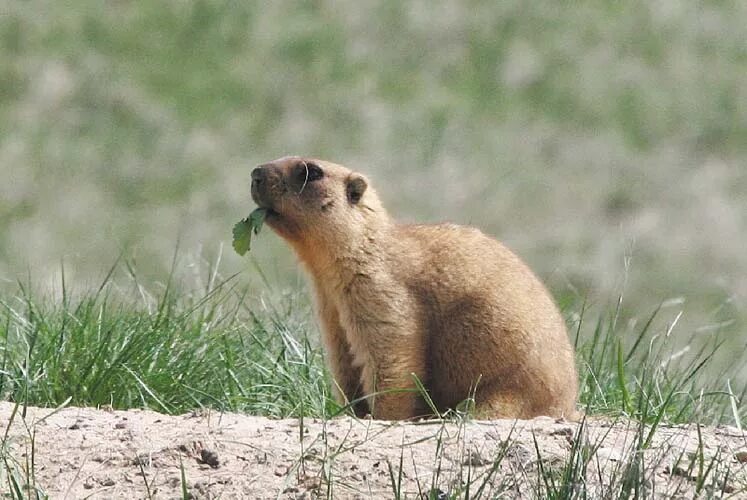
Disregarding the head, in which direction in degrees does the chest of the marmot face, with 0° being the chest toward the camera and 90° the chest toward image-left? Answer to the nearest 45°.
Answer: approximately 90°
